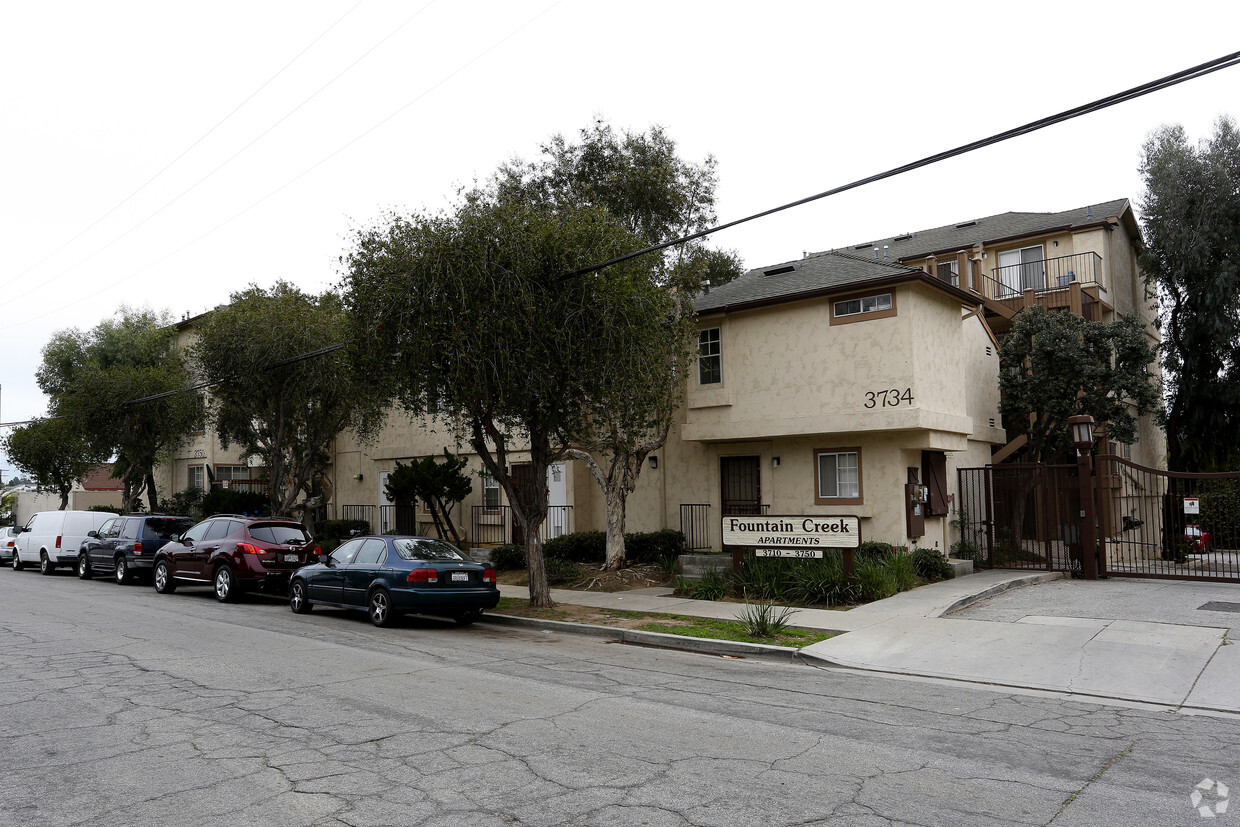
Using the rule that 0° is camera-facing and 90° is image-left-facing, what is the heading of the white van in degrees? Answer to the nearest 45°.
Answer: approximately 135°

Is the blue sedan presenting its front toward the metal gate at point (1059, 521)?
no

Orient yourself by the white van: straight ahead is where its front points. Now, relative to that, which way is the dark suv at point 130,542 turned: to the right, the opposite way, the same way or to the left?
the same way

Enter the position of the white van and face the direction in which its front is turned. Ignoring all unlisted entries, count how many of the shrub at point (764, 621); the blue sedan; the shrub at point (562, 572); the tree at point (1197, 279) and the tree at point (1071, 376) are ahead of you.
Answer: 0

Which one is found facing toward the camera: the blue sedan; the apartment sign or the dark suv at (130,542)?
the apartment sign

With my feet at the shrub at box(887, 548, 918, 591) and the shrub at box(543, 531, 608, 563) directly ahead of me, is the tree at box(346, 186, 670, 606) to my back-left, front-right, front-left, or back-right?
front-left

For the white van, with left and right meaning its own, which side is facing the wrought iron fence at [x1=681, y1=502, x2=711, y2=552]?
back

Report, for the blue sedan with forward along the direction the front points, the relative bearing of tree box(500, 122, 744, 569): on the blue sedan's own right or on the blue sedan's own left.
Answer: on the blue sedan's own right

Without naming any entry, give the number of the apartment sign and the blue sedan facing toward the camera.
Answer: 1

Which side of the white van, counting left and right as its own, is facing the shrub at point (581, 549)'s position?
back

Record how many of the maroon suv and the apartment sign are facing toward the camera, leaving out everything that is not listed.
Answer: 1

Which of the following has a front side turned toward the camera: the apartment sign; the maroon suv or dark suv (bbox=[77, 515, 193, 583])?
the apartment sign

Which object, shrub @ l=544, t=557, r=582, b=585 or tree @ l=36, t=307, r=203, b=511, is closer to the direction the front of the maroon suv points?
the tree

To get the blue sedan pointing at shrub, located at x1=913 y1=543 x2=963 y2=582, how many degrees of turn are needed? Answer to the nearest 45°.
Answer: approximately 135° to its right

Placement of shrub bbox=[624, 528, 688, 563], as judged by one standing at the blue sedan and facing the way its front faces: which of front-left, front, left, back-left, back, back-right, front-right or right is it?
right

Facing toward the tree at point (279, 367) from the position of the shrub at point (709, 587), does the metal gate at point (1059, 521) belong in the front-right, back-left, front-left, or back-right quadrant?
back-right

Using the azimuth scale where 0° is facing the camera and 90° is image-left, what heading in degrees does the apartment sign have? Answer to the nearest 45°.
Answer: approximately 0°

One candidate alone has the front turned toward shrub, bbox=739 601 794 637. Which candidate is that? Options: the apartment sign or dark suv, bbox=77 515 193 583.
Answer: the apartment sign

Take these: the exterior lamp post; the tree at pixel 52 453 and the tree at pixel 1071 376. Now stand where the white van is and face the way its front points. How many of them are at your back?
2

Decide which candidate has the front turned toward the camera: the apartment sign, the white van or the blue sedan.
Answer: the apartment sign

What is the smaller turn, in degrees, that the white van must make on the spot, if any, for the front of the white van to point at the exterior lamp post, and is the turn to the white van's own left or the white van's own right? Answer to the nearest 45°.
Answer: approximately 180°
